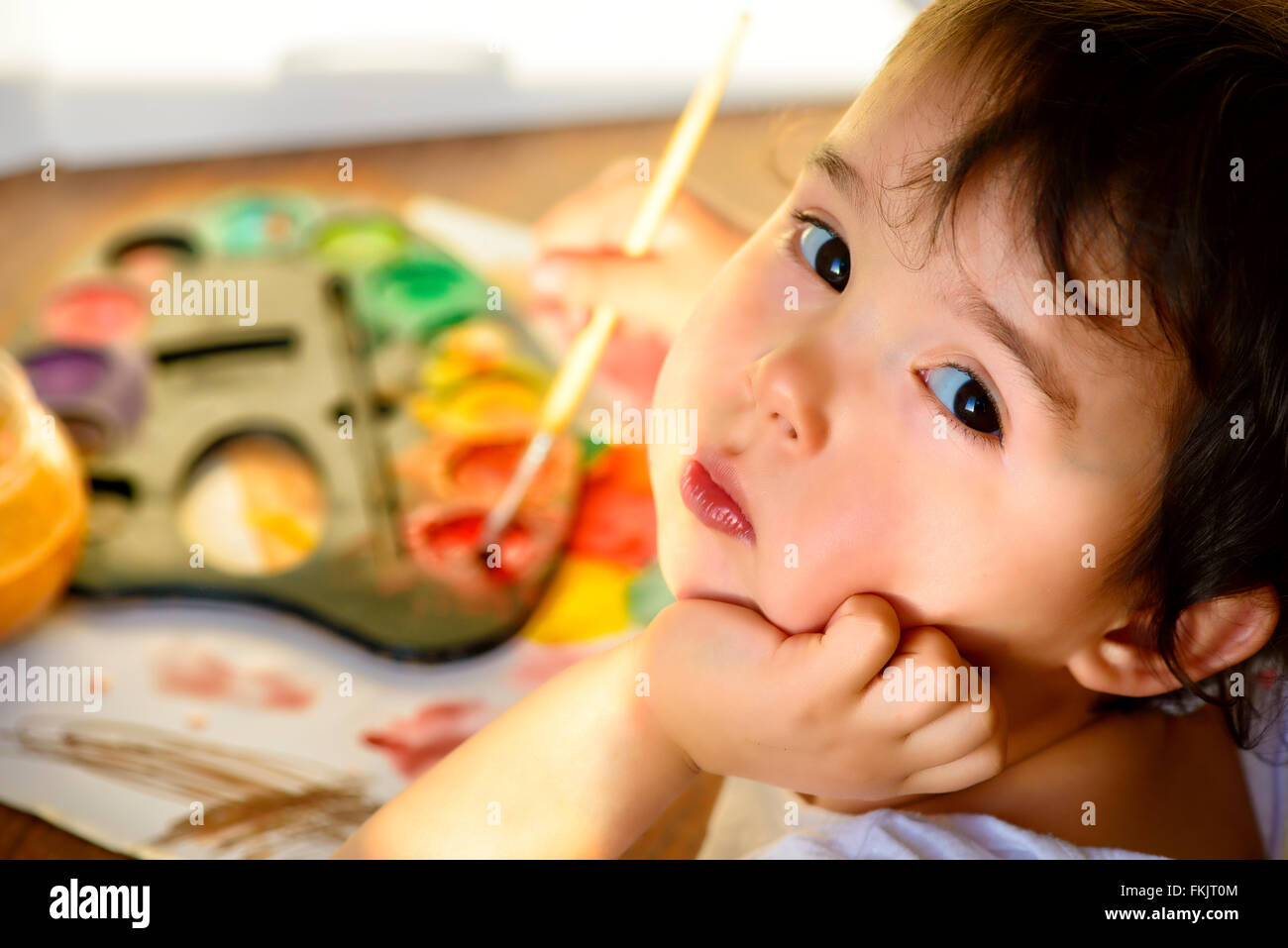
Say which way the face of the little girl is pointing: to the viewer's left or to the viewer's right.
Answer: to the viewer's left

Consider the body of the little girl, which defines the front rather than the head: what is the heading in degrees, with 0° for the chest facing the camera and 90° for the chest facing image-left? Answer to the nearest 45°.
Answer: approximately 45°
